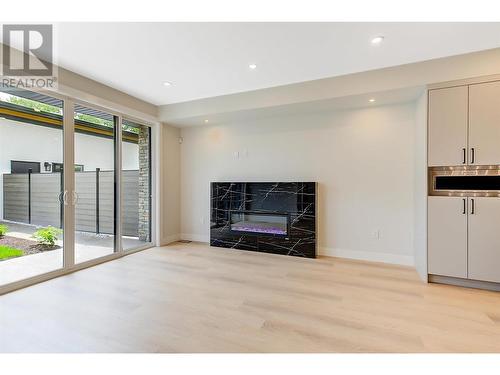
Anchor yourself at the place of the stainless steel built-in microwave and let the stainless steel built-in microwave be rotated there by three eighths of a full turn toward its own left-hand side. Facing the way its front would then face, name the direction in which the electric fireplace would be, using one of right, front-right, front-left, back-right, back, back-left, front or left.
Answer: back-left

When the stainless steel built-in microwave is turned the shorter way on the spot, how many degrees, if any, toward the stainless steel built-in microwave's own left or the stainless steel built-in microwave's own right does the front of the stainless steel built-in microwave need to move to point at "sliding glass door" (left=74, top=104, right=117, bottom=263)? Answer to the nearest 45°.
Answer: approximately 45° to the stainless steel built-in microwave's own right
